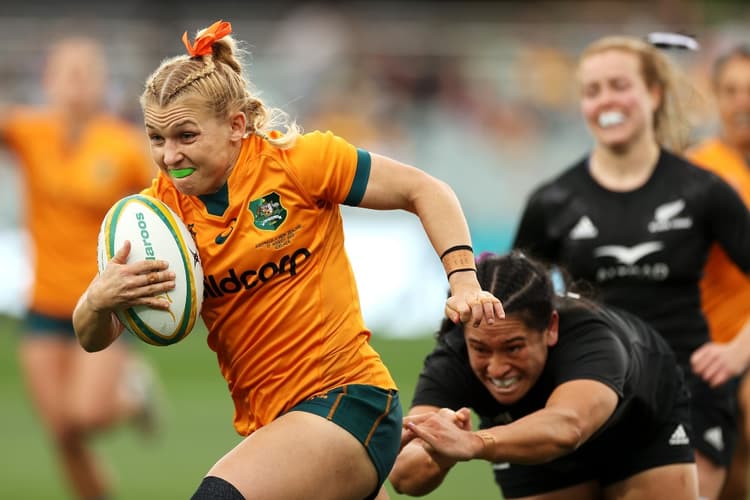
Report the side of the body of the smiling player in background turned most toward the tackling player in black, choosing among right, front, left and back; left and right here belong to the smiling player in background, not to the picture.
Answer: front

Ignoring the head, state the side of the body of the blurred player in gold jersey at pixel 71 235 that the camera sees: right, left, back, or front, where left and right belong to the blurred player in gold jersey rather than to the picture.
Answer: front

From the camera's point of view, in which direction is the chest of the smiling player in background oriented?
toward the camera

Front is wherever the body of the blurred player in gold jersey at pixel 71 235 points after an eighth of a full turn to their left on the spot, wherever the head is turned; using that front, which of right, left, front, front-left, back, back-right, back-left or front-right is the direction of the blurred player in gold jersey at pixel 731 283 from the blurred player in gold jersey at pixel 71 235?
front

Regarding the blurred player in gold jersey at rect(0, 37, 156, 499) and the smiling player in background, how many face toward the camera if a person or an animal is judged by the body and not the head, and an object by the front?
2

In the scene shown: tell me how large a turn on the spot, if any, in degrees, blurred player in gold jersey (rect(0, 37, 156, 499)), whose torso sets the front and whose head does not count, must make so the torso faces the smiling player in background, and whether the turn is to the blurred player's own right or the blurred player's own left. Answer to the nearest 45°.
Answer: approximately 45° to the blurred player's own left

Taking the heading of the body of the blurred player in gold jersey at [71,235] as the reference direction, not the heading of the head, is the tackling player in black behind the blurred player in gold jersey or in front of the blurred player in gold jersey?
in front
